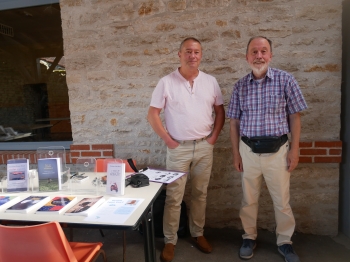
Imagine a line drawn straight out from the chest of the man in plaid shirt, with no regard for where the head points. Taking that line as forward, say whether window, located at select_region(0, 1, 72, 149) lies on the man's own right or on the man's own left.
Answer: on the man's own right

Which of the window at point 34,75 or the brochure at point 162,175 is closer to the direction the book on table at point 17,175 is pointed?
the brochure

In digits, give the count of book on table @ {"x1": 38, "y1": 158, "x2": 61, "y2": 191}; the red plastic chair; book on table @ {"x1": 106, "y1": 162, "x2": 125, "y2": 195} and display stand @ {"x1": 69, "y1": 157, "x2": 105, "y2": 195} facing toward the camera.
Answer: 3

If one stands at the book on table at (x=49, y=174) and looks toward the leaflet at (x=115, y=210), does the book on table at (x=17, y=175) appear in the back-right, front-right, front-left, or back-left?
back-right

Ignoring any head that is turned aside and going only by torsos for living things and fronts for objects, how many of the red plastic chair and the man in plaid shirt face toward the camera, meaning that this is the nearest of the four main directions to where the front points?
1

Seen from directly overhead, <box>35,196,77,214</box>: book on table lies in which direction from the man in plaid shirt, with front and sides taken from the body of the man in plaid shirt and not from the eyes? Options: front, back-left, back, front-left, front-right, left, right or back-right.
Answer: front-right

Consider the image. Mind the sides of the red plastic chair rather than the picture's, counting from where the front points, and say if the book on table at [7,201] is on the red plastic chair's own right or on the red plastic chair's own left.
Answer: on the red plastic chair's own left

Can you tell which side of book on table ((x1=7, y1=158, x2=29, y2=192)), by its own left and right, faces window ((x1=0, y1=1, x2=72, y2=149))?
back

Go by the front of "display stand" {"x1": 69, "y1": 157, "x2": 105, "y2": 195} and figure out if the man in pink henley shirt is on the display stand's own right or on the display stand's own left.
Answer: on the display stand's own left

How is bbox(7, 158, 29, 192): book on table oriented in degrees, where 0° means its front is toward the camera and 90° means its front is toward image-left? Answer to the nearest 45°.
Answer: approximately 0°
